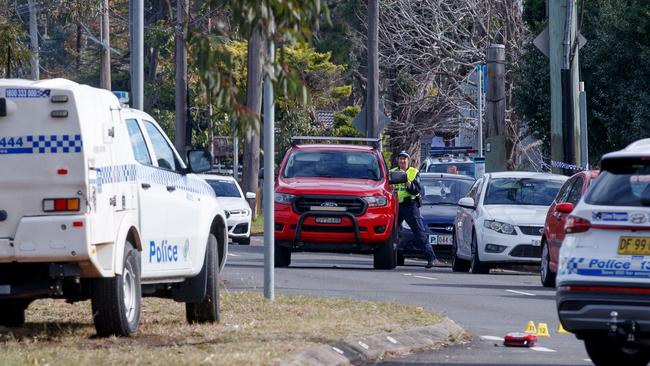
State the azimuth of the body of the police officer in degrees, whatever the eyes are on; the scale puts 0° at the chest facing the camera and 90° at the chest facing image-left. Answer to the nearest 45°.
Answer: approximately 45°

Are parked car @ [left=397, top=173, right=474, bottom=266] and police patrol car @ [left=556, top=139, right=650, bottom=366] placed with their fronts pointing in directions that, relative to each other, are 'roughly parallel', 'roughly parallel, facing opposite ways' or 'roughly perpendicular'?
roughly parallel, facing opposite ways

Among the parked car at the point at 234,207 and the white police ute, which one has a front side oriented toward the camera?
the parked car

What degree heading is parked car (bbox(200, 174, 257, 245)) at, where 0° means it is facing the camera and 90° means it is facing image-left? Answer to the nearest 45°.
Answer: approximately 0°

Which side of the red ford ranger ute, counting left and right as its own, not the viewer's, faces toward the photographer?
front

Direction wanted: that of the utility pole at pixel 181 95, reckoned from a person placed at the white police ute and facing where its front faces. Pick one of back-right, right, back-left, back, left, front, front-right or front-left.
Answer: front-left

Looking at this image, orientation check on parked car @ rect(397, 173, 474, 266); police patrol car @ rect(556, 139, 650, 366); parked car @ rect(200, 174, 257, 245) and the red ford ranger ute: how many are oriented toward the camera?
3

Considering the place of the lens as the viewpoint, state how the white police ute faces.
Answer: facing away from the viewer and to the right of the viewer

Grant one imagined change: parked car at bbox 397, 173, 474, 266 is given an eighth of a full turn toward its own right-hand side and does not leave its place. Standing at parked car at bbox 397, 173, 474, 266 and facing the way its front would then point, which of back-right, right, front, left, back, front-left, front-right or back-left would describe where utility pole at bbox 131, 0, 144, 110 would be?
front

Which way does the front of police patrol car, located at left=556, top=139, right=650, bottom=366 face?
away from the camera

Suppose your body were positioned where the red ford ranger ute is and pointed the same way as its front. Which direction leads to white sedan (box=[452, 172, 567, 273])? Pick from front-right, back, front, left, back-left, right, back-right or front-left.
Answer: left

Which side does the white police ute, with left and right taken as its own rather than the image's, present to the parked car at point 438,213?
front

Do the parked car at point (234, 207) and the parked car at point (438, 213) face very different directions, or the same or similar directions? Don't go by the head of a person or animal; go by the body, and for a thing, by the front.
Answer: same or similar directions

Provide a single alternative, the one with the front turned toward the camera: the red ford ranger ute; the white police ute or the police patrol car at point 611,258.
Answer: the red ford ranger ute
